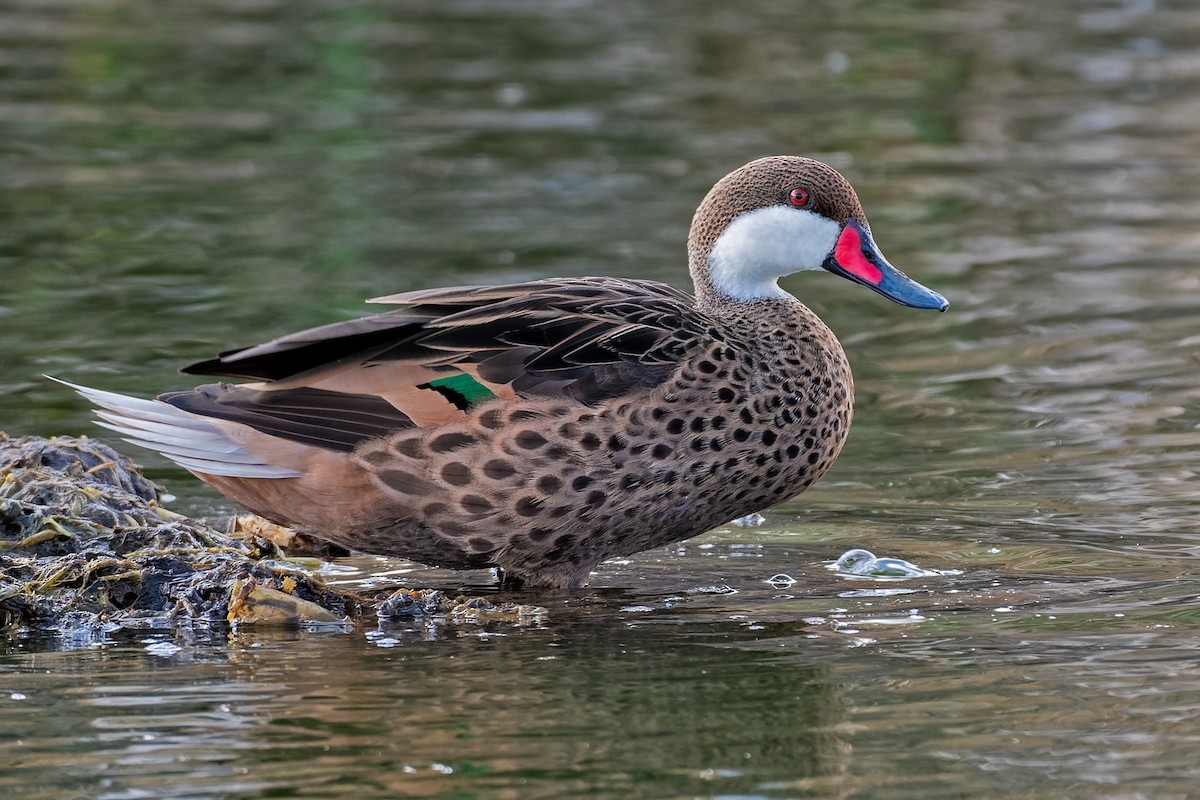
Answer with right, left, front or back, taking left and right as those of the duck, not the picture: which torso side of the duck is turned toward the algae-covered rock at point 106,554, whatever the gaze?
back

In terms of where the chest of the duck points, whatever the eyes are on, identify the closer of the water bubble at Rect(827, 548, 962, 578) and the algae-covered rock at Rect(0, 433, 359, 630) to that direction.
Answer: the water bubble

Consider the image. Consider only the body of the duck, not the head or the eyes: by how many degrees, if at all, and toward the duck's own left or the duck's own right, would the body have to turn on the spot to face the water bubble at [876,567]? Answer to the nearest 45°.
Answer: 0° — it already faces it

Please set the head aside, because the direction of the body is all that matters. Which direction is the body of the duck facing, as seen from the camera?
to the viewer's right
